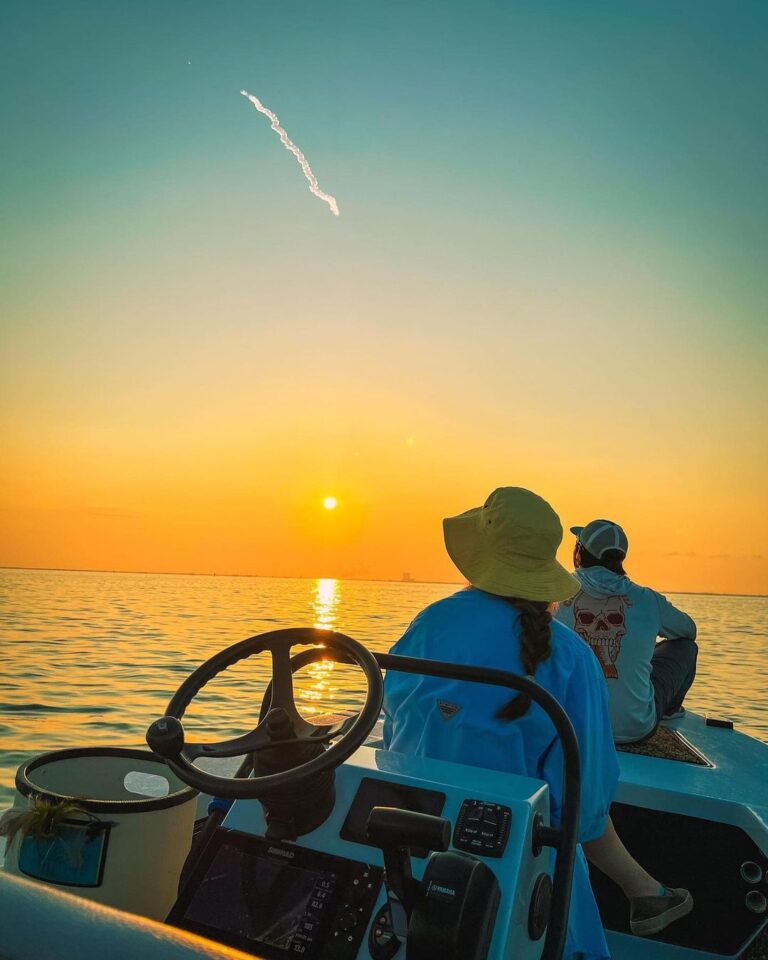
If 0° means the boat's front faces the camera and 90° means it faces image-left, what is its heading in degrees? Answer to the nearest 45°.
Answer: approximately 225°
